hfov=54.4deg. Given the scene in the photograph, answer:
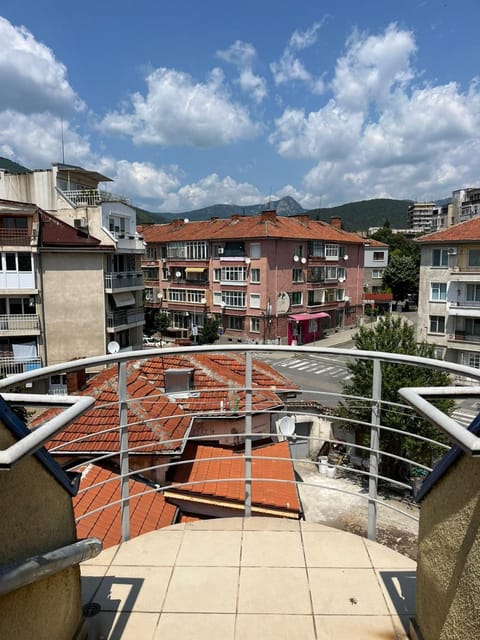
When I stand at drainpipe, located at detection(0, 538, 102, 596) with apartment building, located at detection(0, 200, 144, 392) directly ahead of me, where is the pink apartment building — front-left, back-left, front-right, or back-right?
front-right

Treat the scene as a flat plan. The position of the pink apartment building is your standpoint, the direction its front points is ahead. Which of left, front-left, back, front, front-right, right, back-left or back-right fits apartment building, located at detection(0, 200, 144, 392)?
front

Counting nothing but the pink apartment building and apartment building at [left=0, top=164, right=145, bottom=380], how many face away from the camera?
0

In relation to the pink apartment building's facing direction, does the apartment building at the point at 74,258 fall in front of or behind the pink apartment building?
in front

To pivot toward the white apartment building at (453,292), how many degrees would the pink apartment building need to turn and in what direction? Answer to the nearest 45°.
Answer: approximately 90° to its left

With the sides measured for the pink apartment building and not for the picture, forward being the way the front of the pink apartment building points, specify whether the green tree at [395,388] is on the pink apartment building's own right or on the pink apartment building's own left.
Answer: on the pink apartment building's own left

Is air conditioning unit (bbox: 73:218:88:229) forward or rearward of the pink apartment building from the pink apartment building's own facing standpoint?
forward
